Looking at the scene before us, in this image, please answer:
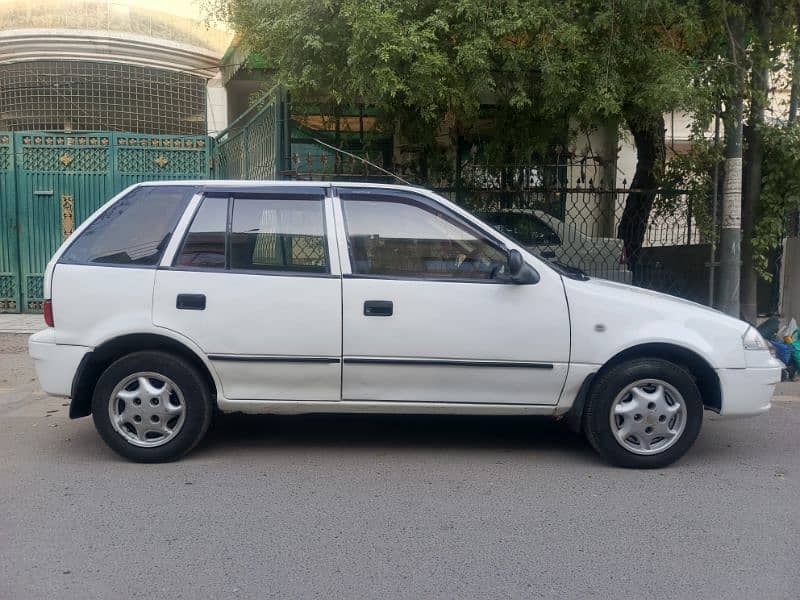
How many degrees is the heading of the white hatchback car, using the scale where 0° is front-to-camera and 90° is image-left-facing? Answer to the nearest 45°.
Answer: approximately 270°

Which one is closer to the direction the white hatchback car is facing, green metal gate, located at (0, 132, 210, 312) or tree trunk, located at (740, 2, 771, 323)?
the tree trunk

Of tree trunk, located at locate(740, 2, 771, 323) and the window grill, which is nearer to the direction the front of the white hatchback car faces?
the tree trunk

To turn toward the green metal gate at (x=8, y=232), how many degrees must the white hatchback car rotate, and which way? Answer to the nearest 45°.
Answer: approximately 135° to its left

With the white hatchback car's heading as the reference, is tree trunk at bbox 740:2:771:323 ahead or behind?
ahead

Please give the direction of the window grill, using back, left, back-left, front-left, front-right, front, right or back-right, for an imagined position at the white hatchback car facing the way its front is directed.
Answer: back-left

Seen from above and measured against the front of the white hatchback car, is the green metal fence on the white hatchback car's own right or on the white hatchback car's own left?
on the white hatchback car's own left

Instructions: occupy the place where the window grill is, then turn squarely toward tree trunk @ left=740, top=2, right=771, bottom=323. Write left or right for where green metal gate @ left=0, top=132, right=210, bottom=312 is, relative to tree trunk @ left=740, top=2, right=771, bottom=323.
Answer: right

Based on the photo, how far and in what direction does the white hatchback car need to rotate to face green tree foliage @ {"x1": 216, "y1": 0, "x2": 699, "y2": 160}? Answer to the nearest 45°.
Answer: approximately 90° to its left

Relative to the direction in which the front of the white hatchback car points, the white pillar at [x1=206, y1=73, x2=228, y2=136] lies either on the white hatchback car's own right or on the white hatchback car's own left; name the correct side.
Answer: on the white hatchback car's own left

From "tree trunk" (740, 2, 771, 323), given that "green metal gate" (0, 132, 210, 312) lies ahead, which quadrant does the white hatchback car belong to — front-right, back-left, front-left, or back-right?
front-left

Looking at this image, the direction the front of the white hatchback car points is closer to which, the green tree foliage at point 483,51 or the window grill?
the green tree foliage

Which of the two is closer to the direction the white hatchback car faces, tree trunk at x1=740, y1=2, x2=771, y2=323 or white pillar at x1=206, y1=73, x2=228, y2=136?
the tree trunk

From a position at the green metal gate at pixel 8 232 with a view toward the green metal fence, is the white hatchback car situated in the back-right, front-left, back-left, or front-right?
front-right
